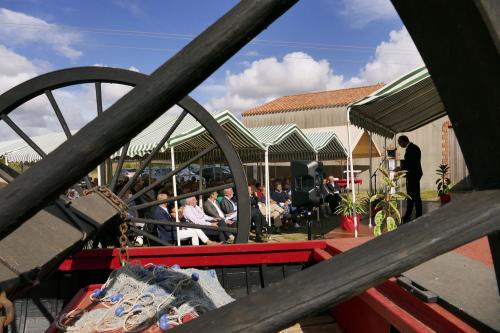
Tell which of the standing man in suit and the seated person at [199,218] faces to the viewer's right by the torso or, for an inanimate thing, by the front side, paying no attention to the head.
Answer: the seated person

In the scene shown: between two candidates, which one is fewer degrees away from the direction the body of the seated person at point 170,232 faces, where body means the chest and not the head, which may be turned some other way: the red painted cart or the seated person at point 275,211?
the seated person

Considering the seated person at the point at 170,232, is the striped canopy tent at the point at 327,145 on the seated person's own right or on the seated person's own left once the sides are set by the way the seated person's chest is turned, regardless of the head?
on the seated person's own left

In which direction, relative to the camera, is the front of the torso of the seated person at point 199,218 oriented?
to the viewer's right

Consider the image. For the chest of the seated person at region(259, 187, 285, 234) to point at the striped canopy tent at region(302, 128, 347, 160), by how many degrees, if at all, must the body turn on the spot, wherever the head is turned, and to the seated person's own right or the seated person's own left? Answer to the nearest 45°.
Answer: approximately 45° to the seated person's own left

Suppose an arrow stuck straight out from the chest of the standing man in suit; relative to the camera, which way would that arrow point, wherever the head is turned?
to the viewer's left

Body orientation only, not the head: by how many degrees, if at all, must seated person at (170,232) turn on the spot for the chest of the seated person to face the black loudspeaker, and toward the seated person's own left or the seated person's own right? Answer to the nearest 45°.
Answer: approximately 45° to the seated person's own left

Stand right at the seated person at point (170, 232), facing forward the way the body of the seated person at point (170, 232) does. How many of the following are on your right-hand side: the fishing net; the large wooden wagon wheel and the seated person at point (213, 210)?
2

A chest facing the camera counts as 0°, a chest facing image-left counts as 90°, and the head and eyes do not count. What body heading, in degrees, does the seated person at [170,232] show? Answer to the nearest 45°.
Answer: approximately 270°

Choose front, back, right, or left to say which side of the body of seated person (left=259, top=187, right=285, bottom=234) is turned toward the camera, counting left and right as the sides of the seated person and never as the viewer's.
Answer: right

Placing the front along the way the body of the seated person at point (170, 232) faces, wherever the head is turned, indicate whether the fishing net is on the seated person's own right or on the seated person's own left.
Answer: on the seated person's own right
